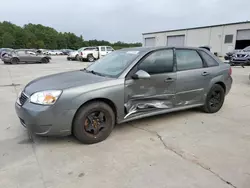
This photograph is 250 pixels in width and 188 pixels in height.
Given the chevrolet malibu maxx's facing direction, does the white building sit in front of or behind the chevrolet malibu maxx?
behind

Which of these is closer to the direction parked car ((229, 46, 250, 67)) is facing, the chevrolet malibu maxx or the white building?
the chevrolet malibu maxx

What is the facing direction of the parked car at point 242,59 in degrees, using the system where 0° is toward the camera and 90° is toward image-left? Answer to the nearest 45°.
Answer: approximately 45°

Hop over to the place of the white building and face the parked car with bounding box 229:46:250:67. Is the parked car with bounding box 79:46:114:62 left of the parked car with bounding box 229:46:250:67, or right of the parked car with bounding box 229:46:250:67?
right

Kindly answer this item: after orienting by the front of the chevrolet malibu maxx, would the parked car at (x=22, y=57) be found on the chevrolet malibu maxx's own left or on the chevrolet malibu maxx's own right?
on the chevrolet malibu maxx's own right

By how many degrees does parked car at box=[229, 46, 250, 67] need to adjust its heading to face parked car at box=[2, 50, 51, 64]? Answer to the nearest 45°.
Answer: approximately 45° to its right

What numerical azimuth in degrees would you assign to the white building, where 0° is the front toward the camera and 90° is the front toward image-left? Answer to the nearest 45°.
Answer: approximately 45°
